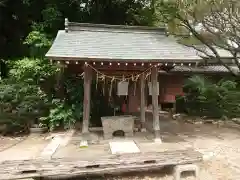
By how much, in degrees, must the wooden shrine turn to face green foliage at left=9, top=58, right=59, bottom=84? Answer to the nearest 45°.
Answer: approximately 135° to its right

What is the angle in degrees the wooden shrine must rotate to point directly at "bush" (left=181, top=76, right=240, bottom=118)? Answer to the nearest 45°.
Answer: approximately 135° to its left

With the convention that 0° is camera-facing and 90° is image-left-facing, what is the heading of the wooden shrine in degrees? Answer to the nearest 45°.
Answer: approximately 0°

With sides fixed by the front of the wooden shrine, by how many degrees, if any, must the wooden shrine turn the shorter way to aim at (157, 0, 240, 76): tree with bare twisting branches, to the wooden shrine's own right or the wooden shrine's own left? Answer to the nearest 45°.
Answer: approximately 135° to the wooden shrine's own left

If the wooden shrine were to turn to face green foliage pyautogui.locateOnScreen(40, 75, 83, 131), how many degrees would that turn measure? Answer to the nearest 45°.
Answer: approximately 135° to its right

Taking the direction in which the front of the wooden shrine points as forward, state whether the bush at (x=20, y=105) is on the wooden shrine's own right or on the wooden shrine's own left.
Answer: on the wooden shrine's own right
